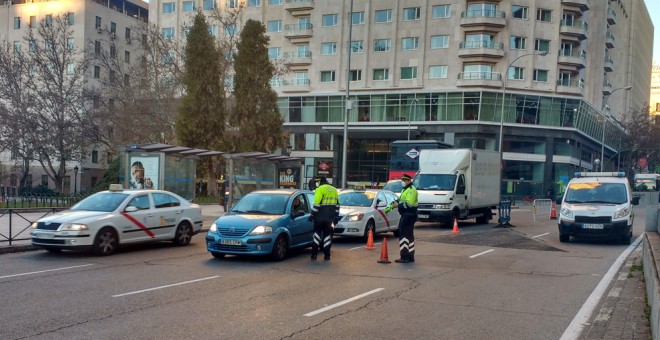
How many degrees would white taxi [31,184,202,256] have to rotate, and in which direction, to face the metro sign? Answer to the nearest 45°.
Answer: approximately 180°

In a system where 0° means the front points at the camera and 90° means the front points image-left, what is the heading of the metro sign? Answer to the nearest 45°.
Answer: approximately 0°

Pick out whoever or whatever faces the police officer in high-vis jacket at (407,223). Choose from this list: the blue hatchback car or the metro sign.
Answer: the metro sign

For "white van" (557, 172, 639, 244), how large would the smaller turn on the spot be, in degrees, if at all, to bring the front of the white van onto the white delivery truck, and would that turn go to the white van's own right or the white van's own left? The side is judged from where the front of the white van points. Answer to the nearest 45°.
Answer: approximately 135° to the white van's own right

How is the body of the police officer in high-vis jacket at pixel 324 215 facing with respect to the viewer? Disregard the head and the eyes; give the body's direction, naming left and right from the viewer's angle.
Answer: facing away from the viewer and to the left of the viewer

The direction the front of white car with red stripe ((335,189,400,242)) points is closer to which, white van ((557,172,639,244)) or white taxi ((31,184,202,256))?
the white taxi

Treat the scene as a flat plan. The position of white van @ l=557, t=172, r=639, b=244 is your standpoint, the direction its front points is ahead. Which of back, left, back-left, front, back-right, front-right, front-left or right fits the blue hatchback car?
front-right

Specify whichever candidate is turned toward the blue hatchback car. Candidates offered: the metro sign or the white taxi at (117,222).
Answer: the metro sign

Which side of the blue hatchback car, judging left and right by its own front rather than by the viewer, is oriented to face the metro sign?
back

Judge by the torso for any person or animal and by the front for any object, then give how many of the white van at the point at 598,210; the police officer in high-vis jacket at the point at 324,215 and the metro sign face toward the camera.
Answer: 2

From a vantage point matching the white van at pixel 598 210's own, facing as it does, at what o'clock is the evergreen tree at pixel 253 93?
The evergreen tree is roughly at 4 o'clock from the white van.
